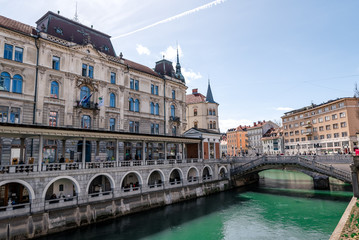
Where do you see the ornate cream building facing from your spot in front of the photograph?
facing the viewer and to the right of the viewer
